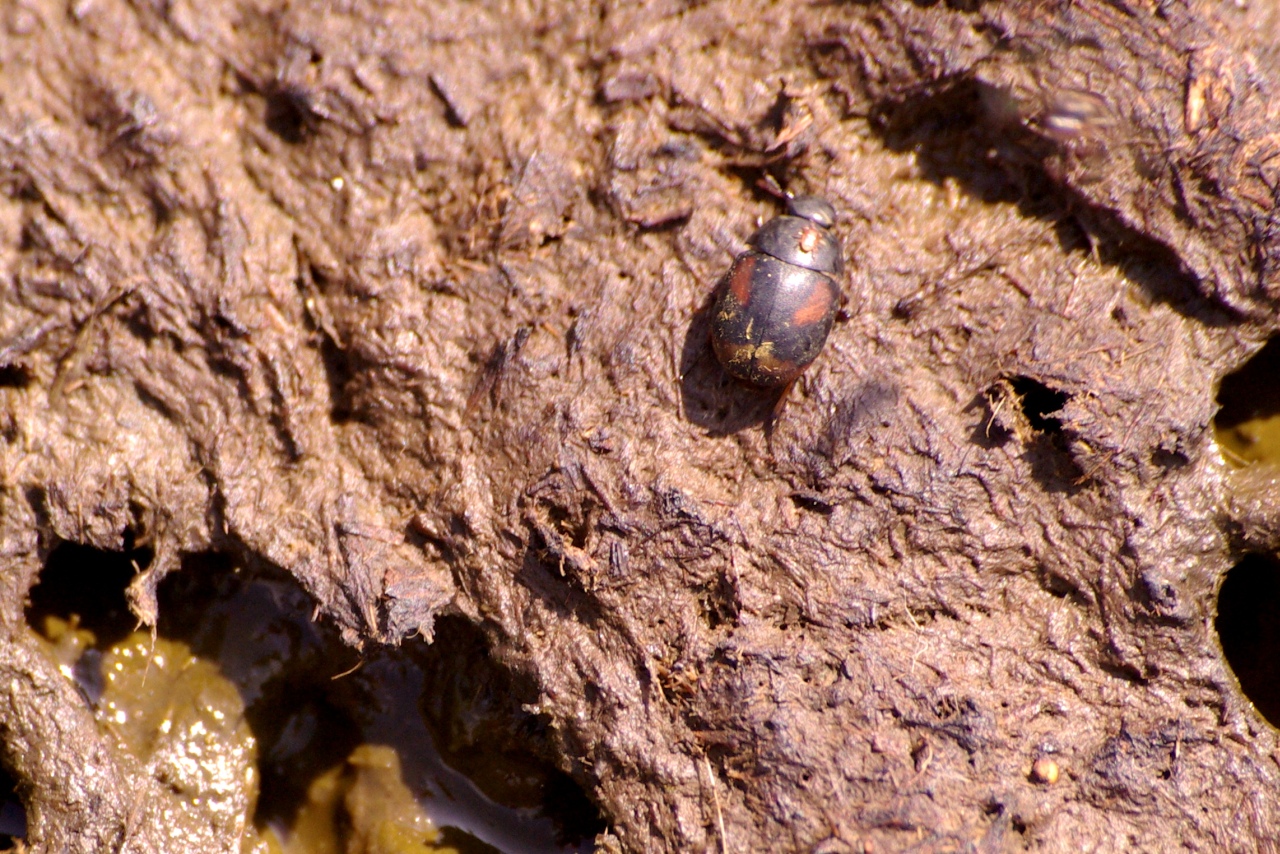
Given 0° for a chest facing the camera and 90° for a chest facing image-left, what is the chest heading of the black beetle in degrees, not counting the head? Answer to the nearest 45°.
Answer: approximately 180°
